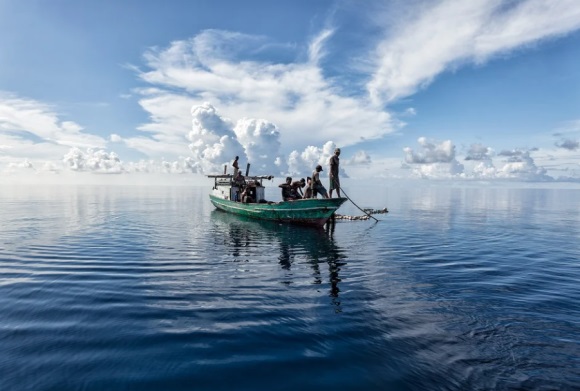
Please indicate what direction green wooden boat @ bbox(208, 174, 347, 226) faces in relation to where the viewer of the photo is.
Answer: facing the viewer and to the right of the viewer

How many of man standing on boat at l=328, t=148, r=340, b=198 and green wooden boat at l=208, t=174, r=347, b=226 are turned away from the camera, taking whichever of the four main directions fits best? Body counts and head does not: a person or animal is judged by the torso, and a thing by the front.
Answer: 0
